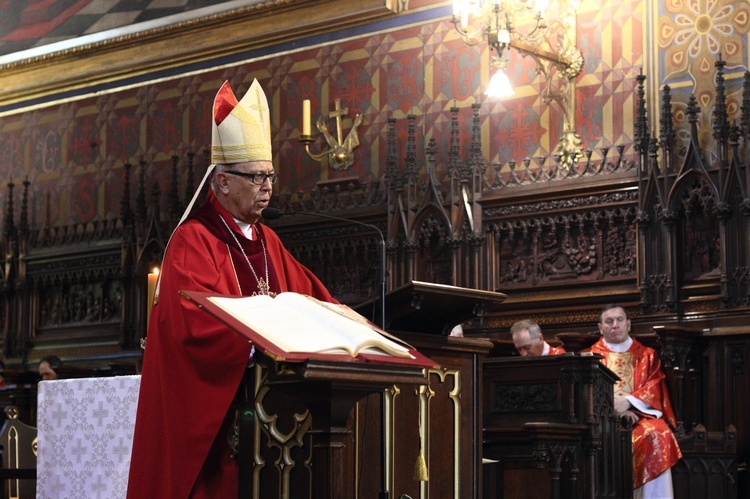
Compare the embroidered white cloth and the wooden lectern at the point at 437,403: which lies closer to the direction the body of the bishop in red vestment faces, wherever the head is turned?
the wooden lectern

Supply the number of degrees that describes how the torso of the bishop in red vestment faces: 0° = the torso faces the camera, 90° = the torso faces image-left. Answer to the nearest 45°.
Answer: approximately 315°

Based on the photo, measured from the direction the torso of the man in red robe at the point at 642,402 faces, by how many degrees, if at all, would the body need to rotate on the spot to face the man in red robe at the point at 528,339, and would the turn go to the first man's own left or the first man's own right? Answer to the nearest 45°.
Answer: approximately 45° to the first man's own right

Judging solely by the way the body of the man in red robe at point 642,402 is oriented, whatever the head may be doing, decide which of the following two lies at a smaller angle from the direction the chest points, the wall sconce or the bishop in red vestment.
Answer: the bishop in red vestment

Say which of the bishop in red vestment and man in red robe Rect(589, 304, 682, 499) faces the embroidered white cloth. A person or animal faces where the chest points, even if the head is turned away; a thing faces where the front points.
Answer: the man in red robe

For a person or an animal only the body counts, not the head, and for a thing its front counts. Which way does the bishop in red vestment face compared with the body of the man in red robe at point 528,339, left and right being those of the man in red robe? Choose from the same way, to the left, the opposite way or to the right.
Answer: to the left

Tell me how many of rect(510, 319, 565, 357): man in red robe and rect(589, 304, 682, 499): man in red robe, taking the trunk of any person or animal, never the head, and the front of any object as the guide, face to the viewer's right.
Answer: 0

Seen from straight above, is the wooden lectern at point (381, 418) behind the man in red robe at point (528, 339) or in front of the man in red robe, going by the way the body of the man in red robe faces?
in front

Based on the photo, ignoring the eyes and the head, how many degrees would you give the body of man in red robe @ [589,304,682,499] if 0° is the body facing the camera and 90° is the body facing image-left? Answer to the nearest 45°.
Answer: approximately 45°

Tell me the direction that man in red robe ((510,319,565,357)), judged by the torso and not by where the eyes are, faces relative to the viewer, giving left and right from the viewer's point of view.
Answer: facing the viewer and to the left of the viewer

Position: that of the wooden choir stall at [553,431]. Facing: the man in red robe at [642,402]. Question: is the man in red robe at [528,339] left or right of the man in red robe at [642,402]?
left
